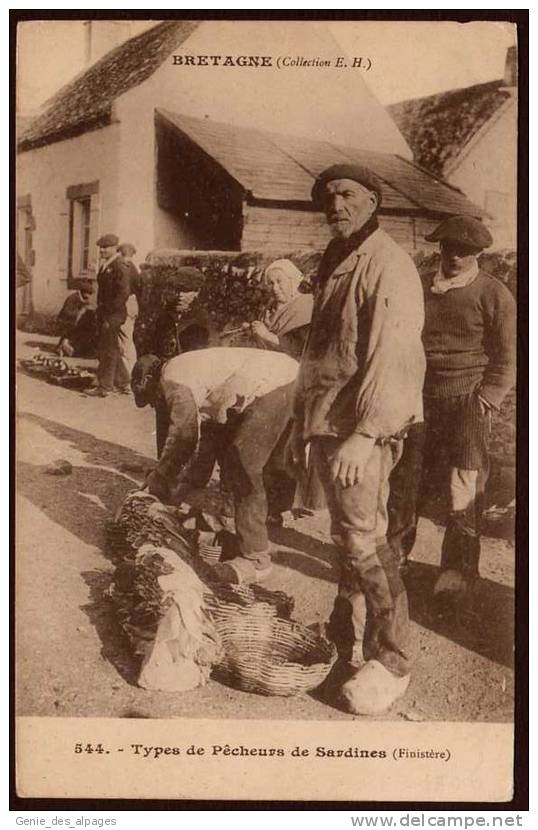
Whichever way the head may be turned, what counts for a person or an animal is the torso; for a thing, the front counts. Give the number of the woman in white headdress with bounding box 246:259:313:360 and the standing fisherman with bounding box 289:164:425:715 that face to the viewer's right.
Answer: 0

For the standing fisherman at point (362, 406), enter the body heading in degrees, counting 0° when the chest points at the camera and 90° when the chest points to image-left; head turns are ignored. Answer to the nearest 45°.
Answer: approximately 45°

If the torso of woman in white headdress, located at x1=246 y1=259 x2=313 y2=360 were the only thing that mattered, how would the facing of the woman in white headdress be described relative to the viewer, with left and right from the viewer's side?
facing the viewer and to the left of the viewer

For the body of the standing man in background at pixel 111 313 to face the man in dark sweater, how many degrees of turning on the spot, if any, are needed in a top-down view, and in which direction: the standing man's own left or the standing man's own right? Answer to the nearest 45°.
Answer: approximately 45° to the standing man's own left

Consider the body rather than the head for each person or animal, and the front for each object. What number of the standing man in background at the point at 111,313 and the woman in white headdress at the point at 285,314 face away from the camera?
0

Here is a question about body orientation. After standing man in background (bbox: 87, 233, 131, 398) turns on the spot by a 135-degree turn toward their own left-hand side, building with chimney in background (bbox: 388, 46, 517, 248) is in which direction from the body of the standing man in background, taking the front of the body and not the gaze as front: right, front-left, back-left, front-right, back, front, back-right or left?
front
